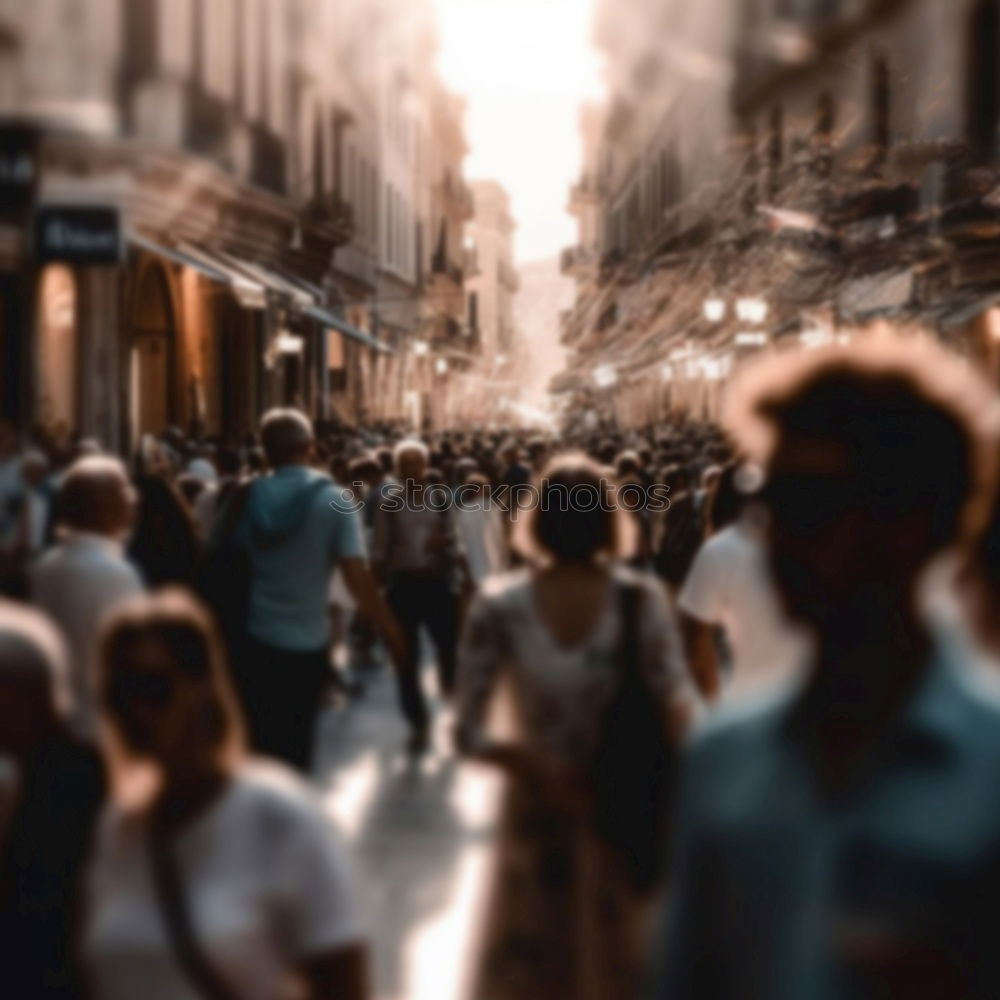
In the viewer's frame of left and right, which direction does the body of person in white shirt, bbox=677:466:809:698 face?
facing away from the viewer

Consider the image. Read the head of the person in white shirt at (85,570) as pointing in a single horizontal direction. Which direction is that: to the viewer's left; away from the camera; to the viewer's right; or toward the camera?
away from the camera

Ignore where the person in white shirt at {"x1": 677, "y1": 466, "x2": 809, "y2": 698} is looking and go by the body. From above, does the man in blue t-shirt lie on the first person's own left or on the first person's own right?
on the first person's own left

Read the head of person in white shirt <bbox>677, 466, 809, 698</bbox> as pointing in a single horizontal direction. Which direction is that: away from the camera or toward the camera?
away from the camera

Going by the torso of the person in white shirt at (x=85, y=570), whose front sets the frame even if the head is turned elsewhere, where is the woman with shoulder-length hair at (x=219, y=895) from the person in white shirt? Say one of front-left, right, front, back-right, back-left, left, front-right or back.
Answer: back

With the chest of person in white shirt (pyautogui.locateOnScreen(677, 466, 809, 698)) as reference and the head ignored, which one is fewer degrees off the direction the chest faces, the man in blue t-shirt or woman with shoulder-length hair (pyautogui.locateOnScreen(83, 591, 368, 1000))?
the man in blue t-shirt

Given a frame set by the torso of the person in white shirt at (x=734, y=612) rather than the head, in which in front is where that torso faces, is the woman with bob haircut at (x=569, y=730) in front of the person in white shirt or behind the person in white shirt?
behind

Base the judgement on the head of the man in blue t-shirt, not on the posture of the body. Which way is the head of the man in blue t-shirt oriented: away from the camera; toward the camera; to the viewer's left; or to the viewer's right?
away from the camera

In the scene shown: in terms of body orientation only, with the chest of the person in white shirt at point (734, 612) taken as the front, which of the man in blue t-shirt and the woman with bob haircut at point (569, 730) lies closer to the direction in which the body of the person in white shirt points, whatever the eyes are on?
the man in blue t-shirt

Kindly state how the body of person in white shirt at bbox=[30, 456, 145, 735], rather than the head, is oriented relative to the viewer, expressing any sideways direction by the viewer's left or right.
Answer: facing away from the viewer

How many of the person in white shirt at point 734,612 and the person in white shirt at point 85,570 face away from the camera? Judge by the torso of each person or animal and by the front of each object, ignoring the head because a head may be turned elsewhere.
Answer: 2

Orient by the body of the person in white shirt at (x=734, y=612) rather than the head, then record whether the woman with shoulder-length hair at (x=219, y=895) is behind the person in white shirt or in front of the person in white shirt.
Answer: behind
